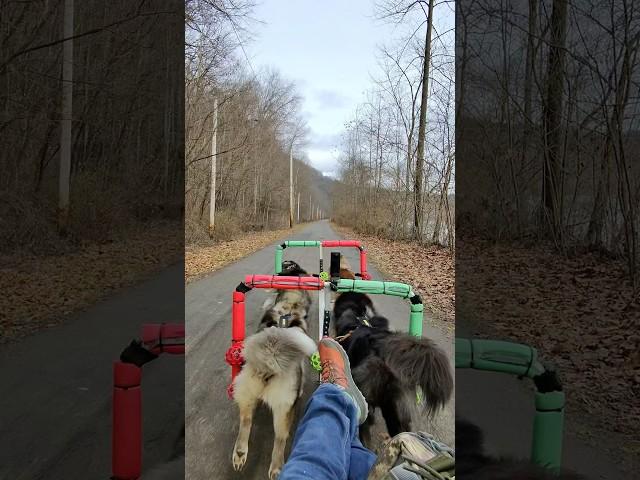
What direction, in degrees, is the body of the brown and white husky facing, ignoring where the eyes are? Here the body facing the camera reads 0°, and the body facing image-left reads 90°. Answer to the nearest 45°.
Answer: approximately 180°

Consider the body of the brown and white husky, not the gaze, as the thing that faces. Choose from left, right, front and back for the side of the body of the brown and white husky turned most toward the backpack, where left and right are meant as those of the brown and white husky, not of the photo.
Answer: back

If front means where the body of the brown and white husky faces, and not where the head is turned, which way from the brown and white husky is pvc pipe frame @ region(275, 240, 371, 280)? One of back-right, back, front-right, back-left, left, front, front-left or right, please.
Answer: front

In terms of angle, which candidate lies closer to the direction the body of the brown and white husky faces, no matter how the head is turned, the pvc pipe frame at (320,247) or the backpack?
the pvc pipe frame

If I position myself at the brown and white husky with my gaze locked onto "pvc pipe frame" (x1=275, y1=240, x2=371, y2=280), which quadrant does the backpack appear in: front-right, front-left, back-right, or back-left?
back-right
